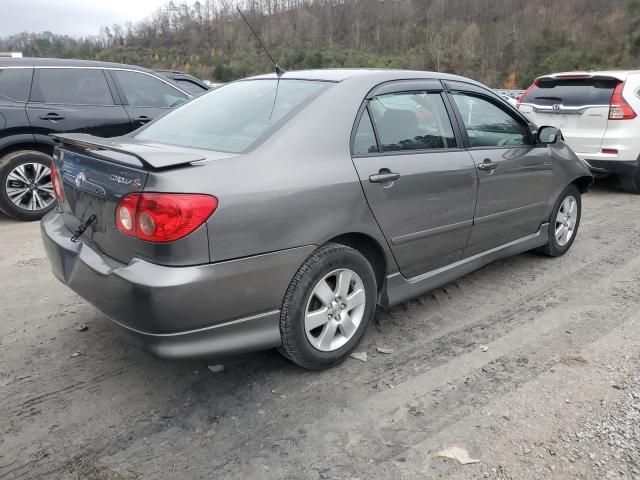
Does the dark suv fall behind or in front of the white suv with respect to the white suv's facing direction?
behind

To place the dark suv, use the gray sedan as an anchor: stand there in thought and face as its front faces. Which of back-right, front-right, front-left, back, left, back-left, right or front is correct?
left

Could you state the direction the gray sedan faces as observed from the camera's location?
facing away from the viewer and to the right of the viewer

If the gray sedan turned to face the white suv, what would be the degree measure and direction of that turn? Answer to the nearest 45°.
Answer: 0° — it already faces it

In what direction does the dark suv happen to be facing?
to the viewer's right

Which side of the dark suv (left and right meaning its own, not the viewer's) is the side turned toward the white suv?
front

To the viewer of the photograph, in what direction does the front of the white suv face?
facing away from the viewer and to the right of the viewer

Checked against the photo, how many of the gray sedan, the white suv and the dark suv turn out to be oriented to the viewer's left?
0

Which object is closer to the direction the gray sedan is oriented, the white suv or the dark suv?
the white suv

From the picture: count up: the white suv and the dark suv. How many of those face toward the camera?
0

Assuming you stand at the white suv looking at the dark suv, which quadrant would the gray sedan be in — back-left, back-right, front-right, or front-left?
front-left

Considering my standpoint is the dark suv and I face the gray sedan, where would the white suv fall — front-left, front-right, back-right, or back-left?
front-left

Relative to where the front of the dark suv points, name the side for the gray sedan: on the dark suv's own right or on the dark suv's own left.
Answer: on the dark suv's own right
